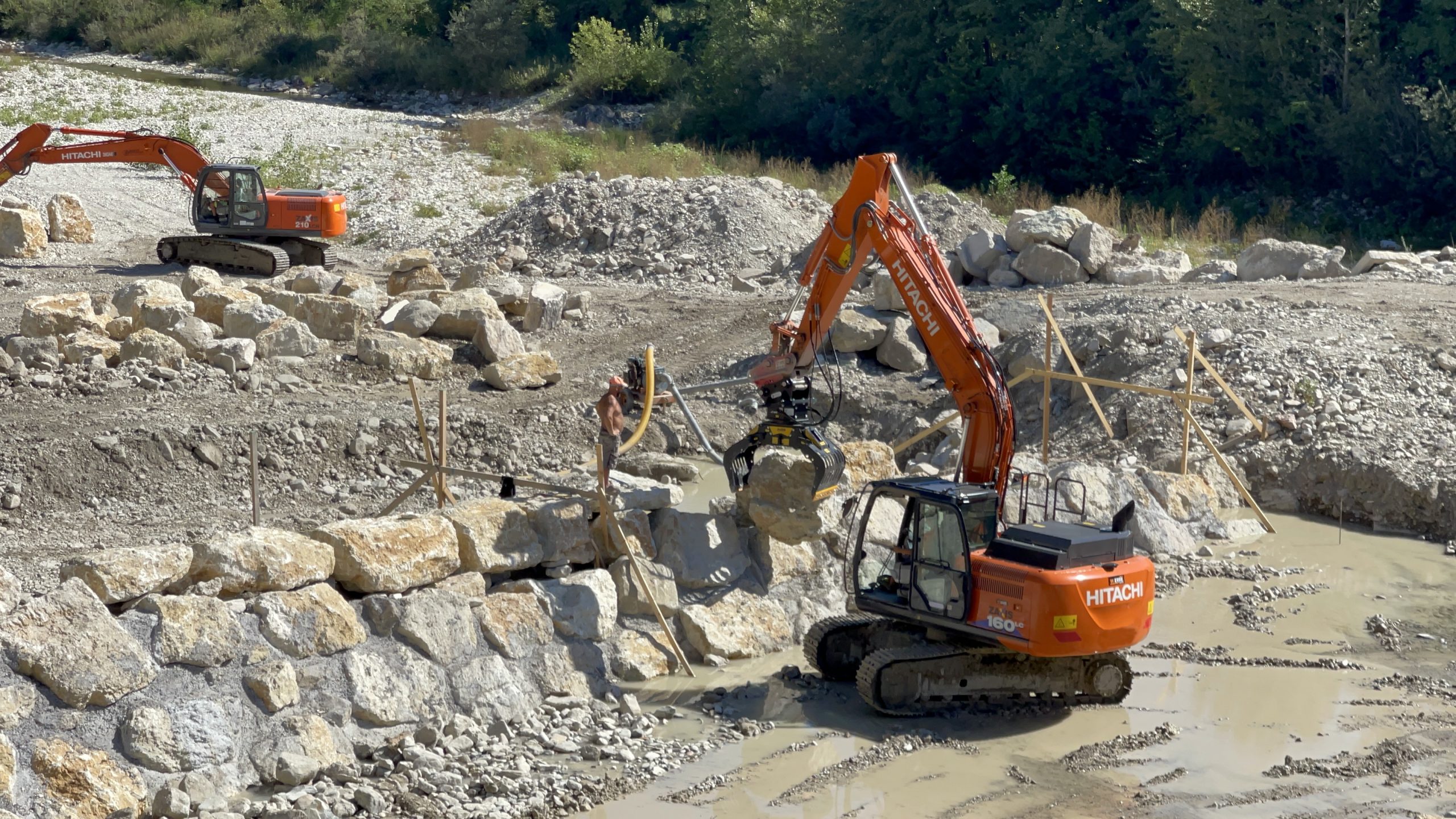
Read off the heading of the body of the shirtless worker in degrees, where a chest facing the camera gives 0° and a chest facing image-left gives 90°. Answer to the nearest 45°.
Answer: approximately 270°

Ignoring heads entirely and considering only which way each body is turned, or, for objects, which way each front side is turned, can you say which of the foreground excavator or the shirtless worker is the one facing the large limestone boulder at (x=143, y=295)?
the foreground excavator

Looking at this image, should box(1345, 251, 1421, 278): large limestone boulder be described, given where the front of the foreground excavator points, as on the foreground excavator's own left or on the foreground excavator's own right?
on the foreground excavator's own right

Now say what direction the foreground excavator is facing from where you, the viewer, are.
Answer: facing away from the viewer and to the left of the viewer

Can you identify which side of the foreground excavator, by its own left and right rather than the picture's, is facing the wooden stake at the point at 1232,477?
right

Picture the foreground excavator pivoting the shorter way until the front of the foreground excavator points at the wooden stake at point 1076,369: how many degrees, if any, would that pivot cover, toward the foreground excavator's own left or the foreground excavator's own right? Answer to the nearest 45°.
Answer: approximately 45° to the foreground excavator's own right

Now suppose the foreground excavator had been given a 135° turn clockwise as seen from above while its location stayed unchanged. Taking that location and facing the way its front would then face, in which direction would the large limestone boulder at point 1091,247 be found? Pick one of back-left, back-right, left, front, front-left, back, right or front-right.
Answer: left

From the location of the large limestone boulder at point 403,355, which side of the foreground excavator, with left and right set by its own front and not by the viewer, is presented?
front

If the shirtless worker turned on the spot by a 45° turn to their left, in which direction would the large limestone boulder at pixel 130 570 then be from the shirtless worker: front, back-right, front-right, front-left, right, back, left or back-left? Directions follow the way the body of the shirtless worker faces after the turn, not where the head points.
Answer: back

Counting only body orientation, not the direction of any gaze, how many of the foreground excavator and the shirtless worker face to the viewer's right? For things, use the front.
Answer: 1

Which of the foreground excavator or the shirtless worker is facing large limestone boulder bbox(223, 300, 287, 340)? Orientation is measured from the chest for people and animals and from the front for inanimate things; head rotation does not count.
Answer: the foreground excavator

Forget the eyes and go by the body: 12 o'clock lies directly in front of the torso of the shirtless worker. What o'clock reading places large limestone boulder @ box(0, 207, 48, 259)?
The large limestone boulder is roughly at 8 o'clock from the shirtless worker.

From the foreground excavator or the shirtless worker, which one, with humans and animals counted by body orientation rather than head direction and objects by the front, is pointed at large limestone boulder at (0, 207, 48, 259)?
the foreground excavator

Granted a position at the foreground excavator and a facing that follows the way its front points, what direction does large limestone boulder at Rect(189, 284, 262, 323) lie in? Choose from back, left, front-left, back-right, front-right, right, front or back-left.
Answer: front

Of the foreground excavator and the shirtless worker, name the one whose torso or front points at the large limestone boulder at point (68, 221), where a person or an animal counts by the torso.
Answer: the foreground excavator

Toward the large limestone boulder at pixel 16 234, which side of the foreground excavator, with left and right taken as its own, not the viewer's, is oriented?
front
